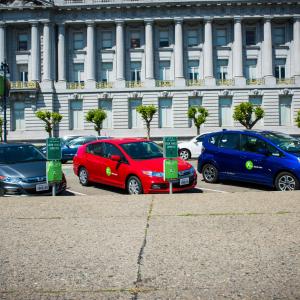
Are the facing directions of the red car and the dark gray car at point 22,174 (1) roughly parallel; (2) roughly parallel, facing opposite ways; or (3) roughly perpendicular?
roughly parallel

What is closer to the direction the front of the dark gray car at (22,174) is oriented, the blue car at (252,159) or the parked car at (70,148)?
the blue car

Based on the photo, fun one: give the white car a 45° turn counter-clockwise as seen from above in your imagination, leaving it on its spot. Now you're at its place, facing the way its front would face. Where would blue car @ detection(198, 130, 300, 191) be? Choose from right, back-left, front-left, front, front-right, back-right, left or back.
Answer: front-left

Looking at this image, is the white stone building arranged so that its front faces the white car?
yes

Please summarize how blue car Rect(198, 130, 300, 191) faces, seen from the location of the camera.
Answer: facing the viewer and to the right of the viewer

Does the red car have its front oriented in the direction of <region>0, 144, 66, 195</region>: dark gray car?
no

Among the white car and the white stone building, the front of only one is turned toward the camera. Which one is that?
the white stone building

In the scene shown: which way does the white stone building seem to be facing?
toward the camera

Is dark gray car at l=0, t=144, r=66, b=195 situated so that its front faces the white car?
no

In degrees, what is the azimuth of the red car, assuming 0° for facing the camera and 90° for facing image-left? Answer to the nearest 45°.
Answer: approximately 315°

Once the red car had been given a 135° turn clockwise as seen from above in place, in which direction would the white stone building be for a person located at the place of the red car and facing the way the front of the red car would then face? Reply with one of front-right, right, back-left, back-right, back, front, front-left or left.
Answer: right

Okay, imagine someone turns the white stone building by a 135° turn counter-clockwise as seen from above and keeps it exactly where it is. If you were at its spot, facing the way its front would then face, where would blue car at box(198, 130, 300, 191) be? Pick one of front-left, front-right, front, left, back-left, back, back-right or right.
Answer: back-right
